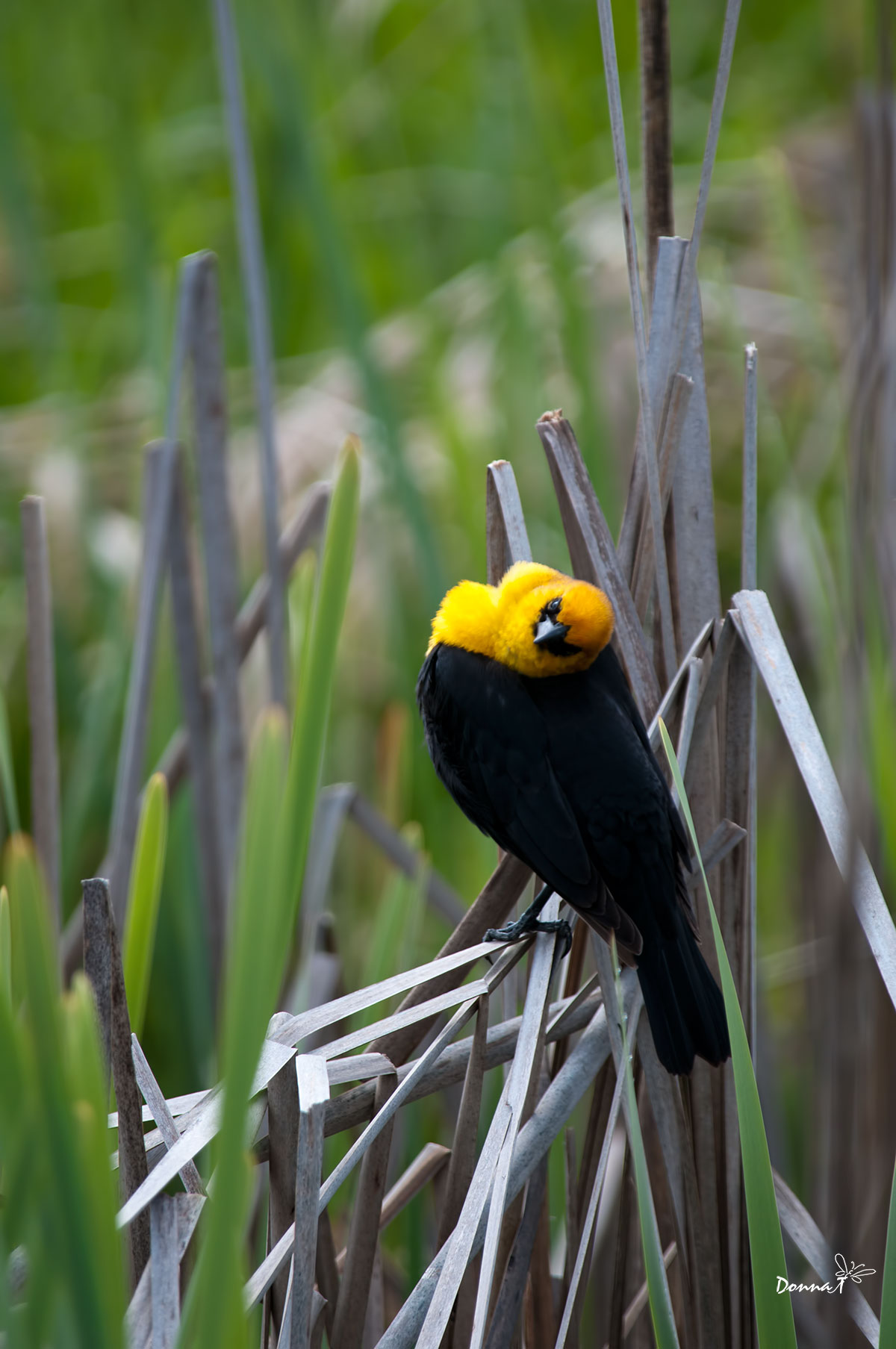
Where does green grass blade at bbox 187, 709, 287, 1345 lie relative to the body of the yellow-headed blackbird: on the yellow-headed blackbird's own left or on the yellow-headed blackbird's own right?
on the yellow-headed blackbird's own left

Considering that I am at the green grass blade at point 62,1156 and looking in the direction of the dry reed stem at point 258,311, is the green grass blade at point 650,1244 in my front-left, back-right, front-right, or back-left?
front-right

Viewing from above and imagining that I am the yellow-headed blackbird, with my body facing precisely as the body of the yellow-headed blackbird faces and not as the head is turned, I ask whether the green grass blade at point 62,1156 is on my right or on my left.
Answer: on my left

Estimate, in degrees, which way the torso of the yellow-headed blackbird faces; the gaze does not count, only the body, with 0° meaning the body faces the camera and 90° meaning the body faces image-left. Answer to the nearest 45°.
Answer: approximately 135°
